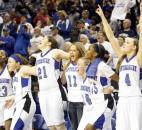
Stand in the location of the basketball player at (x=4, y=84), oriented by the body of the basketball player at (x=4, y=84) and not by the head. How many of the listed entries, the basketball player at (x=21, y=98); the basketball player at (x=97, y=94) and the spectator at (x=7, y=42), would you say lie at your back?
1

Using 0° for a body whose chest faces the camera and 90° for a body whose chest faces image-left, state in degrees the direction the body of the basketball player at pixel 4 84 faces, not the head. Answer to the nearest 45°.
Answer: approximately 0°

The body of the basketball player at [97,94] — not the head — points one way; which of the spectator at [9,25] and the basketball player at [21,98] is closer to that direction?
the basketball player

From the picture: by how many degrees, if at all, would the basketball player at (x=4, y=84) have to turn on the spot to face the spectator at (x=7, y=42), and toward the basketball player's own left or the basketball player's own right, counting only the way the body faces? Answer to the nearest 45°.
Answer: approximately 180°

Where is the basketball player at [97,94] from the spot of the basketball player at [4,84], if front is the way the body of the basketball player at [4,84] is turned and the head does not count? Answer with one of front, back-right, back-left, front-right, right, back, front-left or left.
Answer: front-left

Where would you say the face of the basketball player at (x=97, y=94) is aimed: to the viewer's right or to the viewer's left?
to the viewer's left

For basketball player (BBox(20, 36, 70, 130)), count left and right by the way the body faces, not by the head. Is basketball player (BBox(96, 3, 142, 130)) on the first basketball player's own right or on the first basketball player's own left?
on the first basketball player's own left

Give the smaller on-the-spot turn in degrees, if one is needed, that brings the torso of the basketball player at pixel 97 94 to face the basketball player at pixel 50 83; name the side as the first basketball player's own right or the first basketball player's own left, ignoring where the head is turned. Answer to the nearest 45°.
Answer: approximately 90° to the first basketball player's own right
